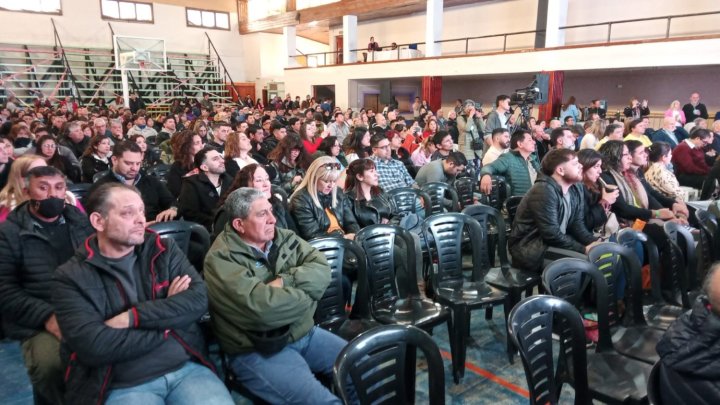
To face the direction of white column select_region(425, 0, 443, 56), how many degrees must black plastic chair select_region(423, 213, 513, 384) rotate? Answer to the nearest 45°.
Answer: approximately 135° to its left

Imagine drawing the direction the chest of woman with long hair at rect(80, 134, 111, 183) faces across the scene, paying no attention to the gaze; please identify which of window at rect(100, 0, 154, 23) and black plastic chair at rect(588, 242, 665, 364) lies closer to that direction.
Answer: the black plastic chair

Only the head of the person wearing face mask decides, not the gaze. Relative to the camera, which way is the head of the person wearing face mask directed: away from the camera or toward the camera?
toward the camera

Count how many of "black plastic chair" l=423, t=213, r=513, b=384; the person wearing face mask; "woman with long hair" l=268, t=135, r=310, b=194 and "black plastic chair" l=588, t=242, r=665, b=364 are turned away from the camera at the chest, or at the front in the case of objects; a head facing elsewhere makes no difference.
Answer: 0

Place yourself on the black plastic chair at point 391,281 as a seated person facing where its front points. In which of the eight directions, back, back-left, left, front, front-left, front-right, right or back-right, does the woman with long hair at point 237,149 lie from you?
back

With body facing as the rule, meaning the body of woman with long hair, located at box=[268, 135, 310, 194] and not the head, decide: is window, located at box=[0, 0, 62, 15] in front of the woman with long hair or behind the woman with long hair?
behind

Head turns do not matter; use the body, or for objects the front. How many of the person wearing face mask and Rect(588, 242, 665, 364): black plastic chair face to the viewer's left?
0

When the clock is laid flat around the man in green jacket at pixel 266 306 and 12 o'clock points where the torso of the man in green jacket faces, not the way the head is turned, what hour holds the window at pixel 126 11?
The window is roughly at 7 o'clock from the man in green jacket.

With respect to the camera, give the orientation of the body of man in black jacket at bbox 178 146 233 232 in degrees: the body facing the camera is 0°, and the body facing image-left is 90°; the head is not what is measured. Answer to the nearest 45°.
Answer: approximately 315°

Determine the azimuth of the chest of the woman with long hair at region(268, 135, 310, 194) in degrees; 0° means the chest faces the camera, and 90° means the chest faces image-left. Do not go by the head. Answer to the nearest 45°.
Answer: approximately 315°

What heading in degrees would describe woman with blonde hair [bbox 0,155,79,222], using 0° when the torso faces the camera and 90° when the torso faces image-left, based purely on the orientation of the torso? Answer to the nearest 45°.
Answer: approximately 315°

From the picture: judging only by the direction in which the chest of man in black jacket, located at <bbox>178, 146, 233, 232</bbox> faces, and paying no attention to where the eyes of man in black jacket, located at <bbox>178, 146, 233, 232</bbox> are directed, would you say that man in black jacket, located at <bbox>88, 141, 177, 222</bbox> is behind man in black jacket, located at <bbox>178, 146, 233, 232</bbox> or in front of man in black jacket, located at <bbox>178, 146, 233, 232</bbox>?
behind

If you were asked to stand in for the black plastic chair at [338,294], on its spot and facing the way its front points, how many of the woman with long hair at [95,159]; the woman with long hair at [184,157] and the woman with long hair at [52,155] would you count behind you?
3

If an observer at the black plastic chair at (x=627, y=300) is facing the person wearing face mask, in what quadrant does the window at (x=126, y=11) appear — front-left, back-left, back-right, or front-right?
front-right

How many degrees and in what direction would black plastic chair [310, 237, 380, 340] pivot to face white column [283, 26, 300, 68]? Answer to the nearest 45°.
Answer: approximately 135° to its left

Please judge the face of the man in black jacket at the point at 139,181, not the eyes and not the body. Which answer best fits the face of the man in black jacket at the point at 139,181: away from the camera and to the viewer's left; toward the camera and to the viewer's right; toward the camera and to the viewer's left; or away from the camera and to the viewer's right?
toward the camera and to the viewer's right

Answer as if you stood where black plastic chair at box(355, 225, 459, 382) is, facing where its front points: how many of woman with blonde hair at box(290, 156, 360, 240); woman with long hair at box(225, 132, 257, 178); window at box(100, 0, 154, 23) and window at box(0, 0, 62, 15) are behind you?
4

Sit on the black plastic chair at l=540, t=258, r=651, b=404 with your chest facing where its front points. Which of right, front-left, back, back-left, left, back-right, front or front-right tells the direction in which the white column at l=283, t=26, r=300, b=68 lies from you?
back

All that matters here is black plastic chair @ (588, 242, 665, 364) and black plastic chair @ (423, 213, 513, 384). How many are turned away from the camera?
0
